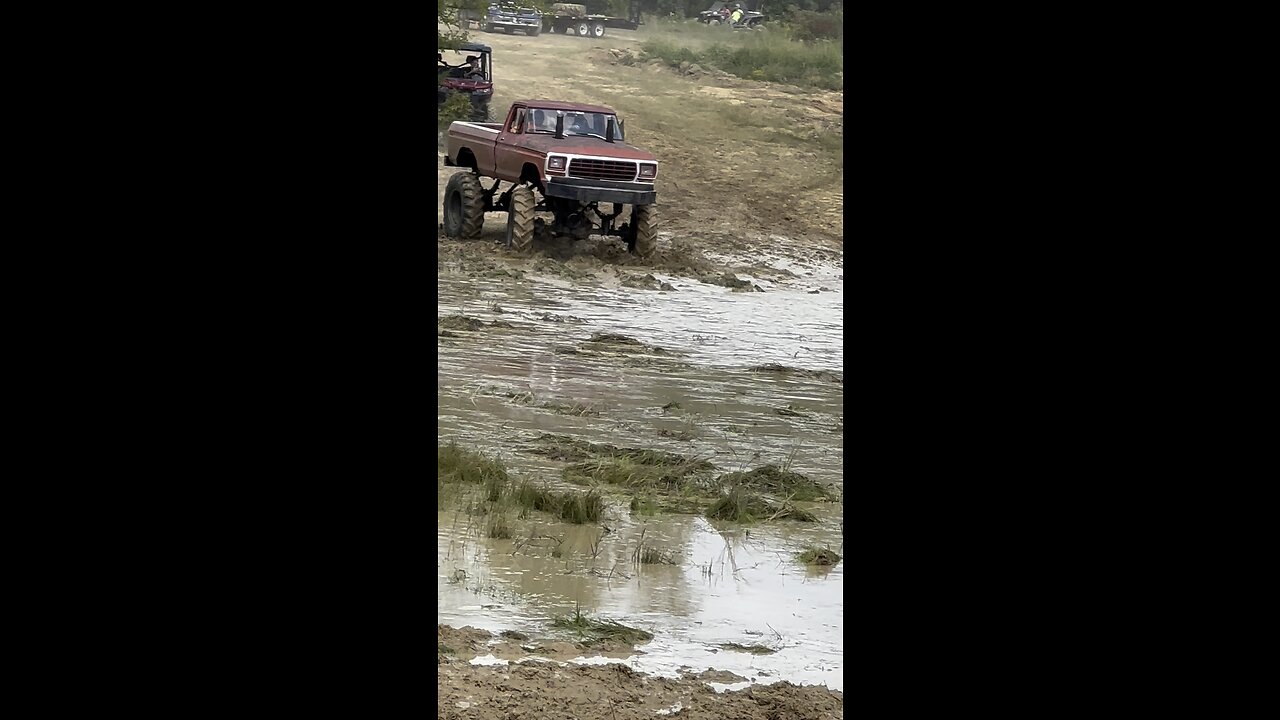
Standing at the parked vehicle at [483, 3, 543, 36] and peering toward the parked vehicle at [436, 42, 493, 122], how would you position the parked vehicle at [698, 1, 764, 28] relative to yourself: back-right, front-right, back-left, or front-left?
back-left

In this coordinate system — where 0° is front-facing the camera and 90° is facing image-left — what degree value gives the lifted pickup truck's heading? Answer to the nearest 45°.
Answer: approximately 315°

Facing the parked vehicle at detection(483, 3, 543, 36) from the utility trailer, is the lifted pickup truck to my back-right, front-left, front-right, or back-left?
front-left

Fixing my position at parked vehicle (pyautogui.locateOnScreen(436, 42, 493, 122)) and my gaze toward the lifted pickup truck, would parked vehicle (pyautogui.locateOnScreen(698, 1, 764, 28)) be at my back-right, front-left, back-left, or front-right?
back-left

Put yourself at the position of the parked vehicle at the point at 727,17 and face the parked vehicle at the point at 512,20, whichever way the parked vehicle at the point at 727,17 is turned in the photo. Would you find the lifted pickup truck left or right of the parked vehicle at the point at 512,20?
left

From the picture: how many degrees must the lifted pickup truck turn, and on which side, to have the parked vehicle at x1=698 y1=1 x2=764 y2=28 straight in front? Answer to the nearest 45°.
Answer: approximately 135° to its left

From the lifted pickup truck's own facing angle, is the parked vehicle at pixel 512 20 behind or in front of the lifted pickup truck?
behind

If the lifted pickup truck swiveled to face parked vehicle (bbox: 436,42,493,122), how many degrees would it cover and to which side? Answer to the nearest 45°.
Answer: approximately 135° to its left

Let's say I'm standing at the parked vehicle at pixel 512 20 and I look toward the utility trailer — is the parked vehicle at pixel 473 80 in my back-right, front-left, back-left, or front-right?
back-right

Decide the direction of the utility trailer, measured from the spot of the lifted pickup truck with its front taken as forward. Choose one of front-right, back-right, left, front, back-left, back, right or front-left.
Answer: back-left
